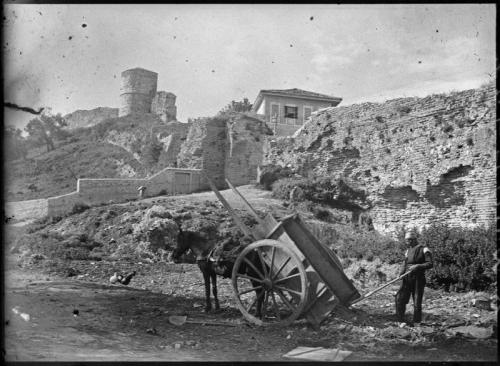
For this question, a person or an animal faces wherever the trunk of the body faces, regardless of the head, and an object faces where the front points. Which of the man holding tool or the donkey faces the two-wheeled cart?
the man holding tool

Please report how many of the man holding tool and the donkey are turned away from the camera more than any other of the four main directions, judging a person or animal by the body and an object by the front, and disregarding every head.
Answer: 0

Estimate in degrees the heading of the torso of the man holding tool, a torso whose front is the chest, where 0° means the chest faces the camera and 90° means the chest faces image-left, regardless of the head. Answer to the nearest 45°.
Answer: approximately 45°

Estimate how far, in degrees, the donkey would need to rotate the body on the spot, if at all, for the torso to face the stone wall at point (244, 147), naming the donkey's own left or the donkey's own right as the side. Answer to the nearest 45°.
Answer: approximately 90° to the donkey's own right

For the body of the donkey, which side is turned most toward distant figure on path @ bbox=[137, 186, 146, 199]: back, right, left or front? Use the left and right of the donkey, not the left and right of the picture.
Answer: right

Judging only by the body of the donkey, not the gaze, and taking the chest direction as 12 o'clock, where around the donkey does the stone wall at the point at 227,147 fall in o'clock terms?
The stone wall is roughly at 3 o'clock from the donkey.

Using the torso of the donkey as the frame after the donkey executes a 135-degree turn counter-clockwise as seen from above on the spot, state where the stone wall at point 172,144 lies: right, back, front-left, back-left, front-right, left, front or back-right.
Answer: back-left

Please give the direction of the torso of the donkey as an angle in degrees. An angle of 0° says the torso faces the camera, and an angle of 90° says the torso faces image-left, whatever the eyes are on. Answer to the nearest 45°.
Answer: approximately 90°

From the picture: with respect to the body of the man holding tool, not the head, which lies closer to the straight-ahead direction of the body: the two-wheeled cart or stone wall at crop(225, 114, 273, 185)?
the two-wheeled cart
